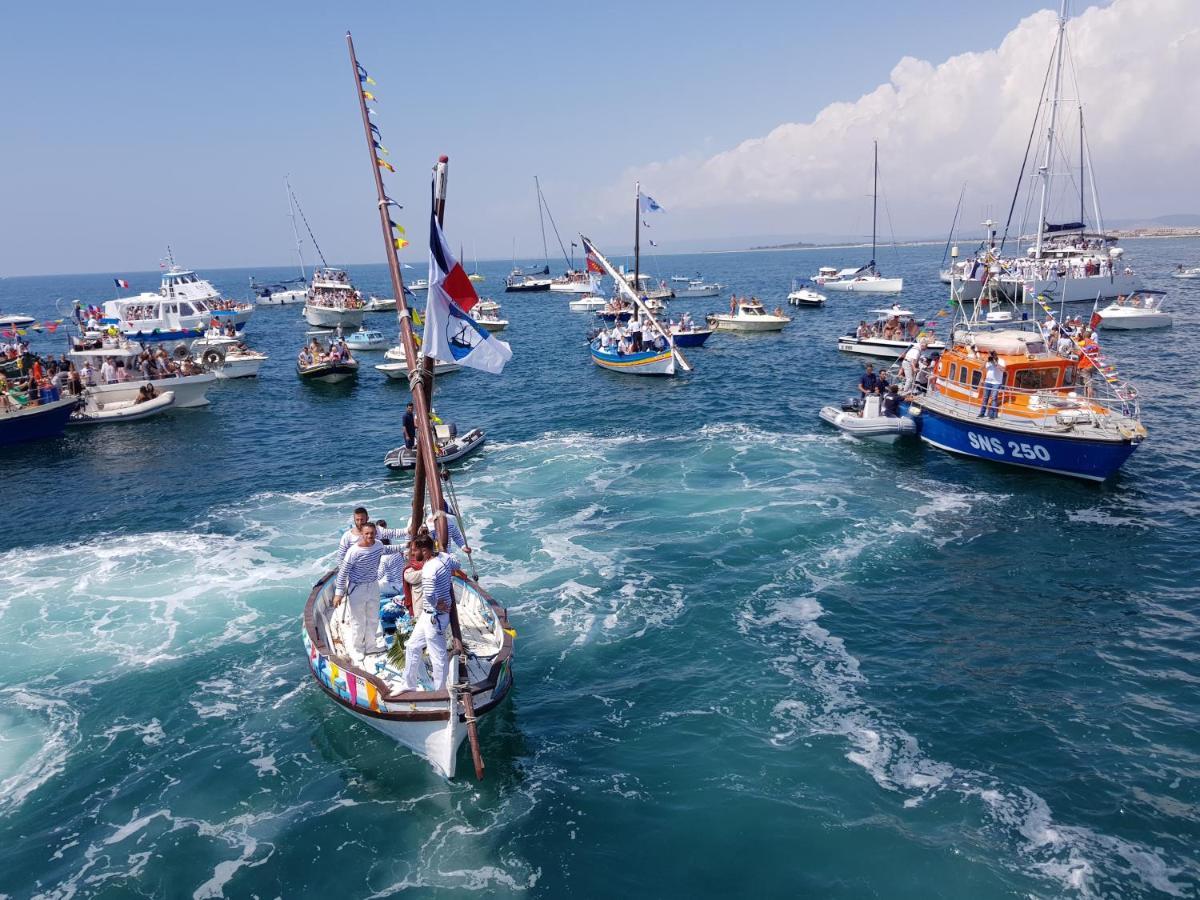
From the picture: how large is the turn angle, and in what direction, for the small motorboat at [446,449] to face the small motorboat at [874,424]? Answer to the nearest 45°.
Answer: approximately 45° to its right

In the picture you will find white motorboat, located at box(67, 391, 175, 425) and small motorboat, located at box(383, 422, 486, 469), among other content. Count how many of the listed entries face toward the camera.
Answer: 0

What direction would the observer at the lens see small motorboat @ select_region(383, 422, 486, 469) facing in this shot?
facing away from the viewer and to the right of the viewer

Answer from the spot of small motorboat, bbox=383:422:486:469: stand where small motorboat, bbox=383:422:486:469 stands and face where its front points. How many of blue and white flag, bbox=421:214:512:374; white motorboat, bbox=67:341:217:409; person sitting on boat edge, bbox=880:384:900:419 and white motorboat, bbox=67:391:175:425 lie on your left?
2
